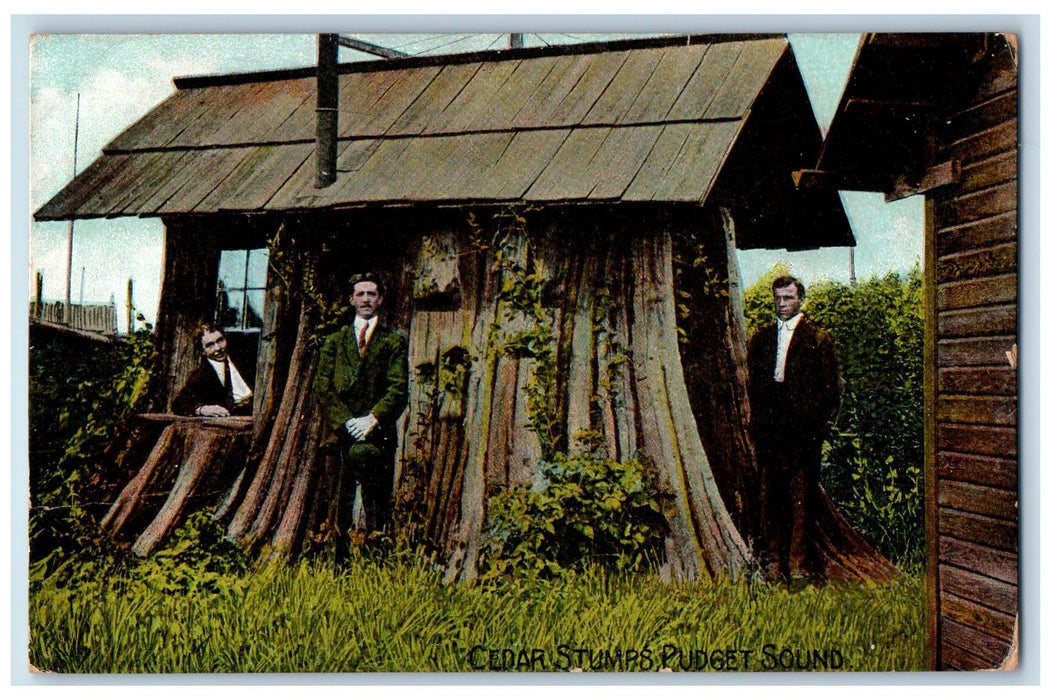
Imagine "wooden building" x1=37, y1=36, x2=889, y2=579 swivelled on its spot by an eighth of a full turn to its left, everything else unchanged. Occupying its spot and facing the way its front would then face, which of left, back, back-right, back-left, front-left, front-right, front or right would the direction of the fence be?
back-right

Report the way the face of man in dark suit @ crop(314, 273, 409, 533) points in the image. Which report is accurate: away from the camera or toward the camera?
toward the camera

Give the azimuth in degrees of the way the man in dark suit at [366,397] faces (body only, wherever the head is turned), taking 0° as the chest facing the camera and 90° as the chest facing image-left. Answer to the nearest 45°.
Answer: approximately 0°

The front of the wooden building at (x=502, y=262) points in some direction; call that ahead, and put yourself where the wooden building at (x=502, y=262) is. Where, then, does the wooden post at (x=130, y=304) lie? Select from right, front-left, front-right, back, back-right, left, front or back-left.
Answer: right

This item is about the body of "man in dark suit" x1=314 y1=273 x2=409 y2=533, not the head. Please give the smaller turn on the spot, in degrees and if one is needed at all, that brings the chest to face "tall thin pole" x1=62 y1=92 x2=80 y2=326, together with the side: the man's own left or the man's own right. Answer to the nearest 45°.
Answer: approximately 90° to the man's own right

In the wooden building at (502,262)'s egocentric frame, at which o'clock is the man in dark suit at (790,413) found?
The man in dark suit is roughly at 9 o'clock from the wooden building.

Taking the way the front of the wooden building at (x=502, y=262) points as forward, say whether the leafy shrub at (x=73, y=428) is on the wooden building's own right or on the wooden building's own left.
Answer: on the wooden building's own right

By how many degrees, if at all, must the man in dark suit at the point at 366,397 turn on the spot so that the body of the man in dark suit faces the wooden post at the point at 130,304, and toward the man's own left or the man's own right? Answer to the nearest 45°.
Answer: approximately 90° to the man's own right

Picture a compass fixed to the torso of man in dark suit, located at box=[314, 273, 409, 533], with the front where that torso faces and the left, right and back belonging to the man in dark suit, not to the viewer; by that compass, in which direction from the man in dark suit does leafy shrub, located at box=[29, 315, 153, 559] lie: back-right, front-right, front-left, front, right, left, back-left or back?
right

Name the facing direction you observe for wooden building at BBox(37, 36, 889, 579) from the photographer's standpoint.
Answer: facing the viewer

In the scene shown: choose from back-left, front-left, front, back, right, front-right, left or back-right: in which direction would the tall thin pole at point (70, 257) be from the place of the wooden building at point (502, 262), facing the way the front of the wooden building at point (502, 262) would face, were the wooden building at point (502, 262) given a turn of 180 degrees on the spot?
left
